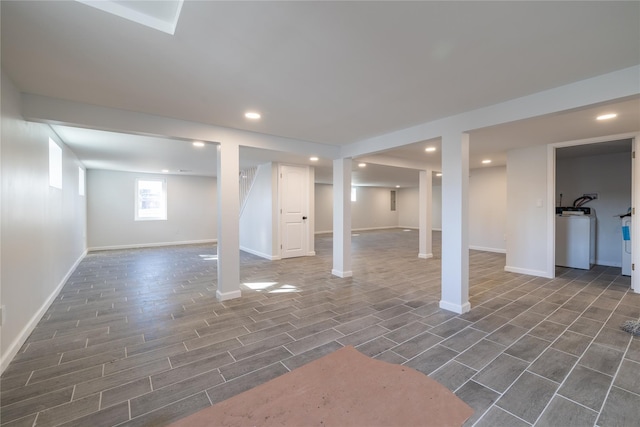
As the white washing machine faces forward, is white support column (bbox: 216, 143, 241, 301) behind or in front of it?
in front

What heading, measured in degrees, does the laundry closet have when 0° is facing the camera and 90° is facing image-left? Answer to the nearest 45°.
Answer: approximately 0°

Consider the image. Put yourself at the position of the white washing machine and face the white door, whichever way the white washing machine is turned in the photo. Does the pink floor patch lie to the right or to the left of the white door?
left

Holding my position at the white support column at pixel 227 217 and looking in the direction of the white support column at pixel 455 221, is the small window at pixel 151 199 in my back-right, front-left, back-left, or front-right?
back-left

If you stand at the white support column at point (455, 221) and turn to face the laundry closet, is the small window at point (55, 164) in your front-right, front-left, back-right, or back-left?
back-left

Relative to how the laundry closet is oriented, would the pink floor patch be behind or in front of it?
in front

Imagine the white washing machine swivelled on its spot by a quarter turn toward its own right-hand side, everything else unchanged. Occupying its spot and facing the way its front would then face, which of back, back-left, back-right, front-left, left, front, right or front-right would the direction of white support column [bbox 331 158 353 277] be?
front-left

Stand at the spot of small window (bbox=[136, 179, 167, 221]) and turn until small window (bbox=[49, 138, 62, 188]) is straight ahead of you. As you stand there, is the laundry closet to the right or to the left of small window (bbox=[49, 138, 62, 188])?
left

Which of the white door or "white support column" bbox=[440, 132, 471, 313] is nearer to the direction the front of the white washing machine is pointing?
the white support column

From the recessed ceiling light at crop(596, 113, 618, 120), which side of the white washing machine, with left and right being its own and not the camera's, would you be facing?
front
